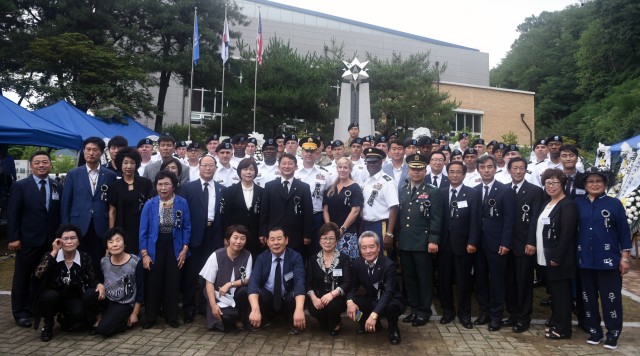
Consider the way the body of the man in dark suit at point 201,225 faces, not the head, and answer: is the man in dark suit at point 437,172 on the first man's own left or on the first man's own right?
on the first man's own left

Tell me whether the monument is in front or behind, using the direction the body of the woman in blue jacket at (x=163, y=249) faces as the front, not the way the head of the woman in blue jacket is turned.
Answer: behind

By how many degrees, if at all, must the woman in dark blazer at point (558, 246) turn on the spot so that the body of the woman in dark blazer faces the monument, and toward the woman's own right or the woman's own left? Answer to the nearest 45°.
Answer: approximately 90° to the woman's own right

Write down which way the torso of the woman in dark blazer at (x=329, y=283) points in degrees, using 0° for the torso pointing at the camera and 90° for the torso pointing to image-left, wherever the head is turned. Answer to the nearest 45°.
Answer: approximately 0°

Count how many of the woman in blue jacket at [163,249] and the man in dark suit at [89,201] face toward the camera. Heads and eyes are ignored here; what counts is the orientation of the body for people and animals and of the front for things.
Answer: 2

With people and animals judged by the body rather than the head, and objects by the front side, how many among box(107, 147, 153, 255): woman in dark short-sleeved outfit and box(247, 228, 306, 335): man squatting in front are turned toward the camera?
2
